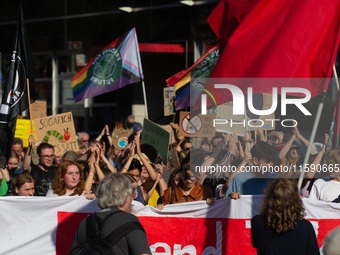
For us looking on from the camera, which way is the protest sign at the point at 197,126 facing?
facing the viewer

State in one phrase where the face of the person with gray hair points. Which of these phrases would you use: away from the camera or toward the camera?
away from the camera

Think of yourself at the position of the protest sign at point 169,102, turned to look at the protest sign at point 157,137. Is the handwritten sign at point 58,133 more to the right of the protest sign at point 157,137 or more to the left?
right

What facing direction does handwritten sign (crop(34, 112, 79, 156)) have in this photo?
toward the camera

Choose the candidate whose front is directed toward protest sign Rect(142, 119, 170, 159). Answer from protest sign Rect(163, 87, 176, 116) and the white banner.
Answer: protest sign Rect(163, 87, 176, 116)

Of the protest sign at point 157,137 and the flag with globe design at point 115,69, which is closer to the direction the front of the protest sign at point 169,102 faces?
the protest sign

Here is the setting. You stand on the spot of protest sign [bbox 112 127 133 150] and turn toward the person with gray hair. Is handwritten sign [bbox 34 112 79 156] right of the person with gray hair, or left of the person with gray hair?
right

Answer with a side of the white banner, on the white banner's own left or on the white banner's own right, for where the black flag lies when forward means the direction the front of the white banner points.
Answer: on the white banner's own right

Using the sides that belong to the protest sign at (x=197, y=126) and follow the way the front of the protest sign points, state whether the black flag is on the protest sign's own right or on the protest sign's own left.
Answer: on the protest sign's own right

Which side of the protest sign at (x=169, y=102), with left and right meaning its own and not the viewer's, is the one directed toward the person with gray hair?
front

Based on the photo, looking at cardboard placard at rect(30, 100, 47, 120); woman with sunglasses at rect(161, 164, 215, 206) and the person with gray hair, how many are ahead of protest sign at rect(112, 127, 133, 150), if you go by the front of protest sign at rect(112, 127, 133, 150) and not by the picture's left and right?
2

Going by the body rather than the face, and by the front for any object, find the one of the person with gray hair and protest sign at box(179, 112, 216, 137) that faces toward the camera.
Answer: the protest sign

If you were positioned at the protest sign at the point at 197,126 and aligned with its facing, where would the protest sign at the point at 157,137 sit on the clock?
the protest sign at the point at 157,137 is roughly at 1 o'clock from the protest sign at the point at 197,126.

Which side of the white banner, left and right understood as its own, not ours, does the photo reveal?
front

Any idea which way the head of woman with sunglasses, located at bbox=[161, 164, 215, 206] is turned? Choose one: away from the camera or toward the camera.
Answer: toward the camera

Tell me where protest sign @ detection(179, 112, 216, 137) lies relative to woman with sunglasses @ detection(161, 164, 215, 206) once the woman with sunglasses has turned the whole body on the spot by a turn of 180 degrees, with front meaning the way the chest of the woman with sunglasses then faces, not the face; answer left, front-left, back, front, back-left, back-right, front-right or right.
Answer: front

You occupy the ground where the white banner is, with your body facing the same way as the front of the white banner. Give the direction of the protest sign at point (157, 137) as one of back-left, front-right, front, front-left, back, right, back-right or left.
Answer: back

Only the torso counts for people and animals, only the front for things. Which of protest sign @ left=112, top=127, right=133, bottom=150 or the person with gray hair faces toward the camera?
the protest sign
